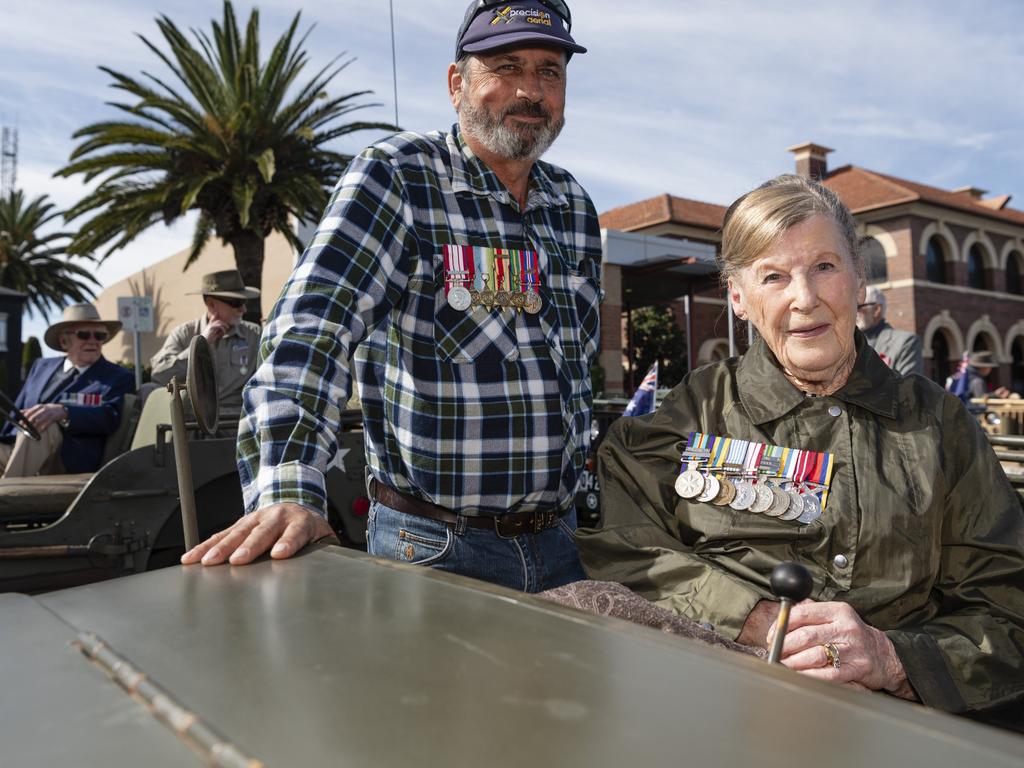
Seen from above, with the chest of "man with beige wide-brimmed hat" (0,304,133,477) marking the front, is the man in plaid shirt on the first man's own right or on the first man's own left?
on the first man's own left

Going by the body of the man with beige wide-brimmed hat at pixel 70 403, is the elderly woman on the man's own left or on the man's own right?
on the man's own left

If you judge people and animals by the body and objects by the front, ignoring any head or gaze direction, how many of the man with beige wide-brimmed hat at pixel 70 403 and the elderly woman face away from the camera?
0

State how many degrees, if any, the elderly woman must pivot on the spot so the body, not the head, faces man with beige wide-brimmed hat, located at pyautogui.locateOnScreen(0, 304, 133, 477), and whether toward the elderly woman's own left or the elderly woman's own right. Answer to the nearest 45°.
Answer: approximately 135° to the elderly woman's own right

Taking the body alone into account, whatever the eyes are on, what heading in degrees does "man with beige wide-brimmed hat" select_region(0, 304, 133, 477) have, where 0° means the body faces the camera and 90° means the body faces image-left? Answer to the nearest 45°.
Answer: approximately 45°

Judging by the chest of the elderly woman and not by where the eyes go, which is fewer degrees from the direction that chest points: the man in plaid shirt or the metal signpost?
the man in plaid shirt

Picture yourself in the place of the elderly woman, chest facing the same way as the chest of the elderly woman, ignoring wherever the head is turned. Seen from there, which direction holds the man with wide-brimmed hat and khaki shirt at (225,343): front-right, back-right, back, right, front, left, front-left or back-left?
back-right

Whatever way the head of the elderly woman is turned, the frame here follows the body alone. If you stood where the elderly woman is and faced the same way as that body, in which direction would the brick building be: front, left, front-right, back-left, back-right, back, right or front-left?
back

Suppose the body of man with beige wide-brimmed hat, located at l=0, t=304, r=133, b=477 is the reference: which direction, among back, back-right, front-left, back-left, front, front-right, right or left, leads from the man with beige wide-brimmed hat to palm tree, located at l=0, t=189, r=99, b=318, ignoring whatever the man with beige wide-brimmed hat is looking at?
back-right

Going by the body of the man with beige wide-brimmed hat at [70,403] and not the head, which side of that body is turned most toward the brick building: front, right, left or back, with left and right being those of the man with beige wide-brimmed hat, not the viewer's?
back

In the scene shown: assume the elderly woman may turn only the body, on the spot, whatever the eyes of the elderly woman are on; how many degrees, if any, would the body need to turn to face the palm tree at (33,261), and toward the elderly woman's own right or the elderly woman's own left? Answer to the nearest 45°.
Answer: approximately 135° to the elderly woman's own right

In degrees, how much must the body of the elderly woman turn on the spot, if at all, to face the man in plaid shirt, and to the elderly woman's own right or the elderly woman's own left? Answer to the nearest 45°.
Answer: approximately 90° to the elderly woman's own right

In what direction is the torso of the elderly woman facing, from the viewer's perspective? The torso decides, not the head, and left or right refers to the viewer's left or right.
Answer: facing the viewer

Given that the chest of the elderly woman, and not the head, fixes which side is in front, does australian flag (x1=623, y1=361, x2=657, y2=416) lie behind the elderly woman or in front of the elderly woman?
behind
